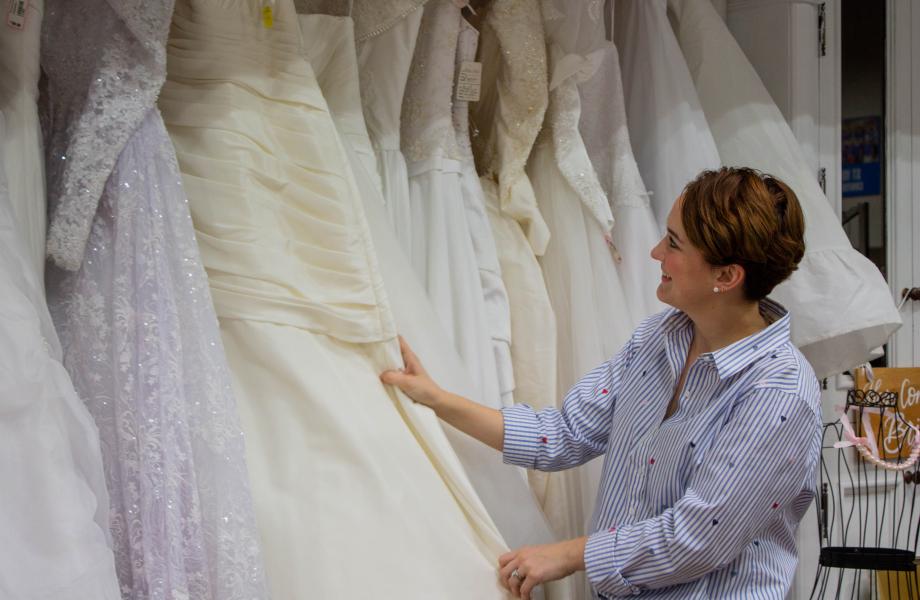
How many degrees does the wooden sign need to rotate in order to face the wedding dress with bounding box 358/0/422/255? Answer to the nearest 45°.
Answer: approximately 45° to its right

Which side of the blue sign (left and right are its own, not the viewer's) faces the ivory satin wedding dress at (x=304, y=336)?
front

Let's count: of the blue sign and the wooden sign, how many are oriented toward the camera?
2

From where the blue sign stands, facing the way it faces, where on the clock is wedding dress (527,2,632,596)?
The wedding dress is roughly at 1 o'clock from the blue sign.

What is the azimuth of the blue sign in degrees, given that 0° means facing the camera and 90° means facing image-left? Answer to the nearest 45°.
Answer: approximately 0°

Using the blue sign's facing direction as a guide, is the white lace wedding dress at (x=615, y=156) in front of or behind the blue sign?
in front

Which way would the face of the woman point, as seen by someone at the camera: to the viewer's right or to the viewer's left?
to the viewer's left
